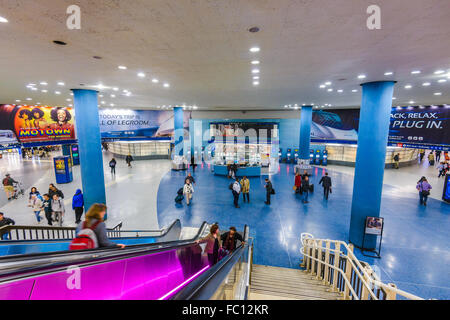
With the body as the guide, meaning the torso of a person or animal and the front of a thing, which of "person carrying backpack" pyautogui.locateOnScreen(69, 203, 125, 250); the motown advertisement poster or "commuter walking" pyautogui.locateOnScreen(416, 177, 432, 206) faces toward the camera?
the motown advertisement poster

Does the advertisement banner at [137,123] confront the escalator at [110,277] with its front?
yes

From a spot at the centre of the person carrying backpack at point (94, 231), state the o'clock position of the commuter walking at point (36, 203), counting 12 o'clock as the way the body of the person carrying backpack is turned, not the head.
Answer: The commuter walking is roughly at 10 o'clock from the person carrying backpack.

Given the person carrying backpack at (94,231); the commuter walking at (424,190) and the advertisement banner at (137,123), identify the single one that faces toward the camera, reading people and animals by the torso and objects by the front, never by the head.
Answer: the advertisement banner

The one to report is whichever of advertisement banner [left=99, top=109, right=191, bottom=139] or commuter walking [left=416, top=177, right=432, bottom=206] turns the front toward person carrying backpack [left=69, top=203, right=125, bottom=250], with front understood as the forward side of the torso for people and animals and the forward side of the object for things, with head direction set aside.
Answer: the advertisement banner

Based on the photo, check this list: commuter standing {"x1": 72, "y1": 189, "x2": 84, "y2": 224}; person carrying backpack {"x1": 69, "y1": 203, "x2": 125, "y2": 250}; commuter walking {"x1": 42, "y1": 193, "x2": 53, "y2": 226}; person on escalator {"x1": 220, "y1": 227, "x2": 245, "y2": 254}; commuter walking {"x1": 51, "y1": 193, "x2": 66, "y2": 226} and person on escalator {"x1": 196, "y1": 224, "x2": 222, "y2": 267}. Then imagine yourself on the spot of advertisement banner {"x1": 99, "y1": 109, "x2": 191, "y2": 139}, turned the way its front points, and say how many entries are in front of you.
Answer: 6

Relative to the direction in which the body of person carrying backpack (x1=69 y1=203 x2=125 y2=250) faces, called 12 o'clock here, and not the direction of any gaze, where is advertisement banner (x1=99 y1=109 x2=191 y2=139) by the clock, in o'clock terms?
The advertisement banner is roughly at 11 o'clock from the person carrying backpack.

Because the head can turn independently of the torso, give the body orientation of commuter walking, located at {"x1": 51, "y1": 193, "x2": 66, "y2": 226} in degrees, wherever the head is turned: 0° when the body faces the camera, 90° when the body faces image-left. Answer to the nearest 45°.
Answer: approximately 45°

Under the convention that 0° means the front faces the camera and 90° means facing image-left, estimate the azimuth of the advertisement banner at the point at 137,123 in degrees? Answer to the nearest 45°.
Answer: approximately 0°

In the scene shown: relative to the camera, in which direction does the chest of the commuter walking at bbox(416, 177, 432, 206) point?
away from the camera
